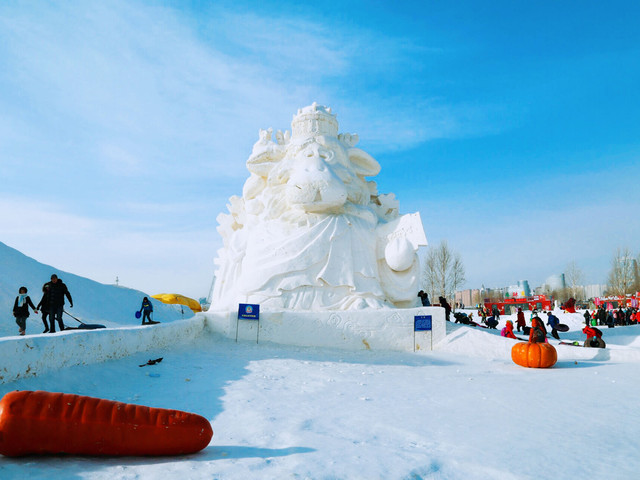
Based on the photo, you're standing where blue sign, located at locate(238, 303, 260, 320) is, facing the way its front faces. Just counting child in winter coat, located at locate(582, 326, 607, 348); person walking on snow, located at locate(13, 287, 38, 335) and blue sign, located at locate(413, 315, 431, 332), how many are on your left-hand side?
2

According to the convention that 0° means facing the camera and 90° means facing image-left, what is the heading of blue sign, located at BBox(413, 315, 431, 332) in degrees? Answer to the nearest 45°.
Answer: approximately 0°

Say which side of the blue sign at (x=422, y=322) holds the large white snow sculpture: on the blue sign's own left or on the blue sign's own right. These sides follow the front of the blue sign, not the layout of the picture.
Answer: on the blue sign's own right

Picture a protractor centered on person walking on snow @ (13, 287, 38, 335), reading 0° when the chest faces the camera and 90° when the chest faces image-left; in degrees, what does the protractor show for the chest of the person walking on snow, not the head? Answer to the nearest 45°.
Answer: approximately 0°

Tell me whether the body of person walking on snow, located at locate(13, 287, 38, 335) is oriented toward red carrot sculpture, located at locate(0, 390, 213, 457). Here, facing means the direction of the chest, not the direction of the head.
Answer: yes

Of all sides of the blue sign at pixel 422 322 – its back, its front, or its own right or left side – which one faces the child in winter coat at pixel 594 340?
left

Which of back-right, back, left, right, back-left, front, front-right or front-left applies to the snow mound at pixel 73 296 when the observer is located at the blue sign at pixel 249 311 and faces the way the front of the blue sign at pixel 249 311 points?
back-right

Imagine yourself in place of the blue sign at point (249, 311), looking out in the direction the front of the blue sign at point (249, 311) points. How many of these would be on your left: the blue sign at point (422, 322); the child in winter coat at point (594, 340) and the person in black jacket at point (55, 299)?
2

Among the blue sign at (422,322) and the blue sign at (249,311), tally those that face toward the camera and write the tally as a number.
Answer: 2

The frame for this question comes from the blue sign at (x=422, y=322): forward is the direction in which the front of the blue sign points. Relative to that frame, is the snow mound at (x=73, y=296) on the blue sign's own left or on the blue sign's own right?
on the blue sign's own right
